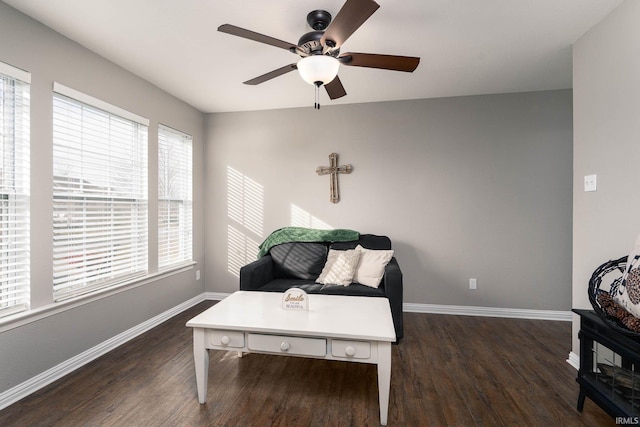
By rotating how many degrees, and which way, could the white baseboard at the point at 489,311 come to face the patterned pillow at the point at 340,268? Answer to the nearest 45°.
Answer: approximately 45° to its right

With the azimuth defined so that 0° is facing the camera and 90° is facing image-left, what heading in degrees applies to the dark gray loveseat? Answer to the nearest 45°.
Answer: approximately 0°

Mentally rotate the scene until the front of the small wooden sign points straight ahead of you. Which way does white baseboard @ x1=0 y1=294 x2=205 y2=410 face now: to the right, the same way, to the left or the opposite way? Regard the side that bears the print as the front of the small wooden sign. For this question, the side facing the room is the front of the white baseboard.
to the left

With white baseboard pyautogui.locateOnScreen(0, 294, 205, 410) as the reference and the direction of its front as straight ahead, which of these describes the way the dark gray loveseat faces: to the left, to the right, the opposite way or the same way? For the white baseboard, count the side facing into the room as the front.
to the right

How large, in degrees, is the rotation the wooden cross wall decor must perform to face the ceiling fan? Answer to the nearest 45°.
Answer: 0° — it already faces it

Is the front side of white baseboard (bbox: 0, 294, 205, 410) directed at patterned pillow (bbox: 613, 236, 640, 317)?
yes

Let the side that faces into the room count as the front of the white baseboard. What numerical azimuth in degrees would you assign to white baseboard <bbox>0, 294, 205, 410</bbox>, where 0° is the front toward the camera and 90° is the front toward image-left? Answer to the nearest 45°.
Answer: approximately 315°

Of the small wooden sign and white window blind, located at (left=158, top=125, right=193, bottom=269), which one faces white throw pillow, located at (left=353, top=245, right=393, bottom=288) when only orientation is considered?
the white window blind

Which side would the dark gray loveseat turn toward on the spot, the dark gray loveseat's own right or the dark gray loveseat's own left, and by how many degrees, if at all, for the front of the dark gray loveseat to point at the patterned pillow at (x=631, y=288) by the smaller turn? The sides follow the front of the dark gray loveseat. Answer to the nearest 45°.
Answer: approximately 45° to the dark gray loveseat's own left
